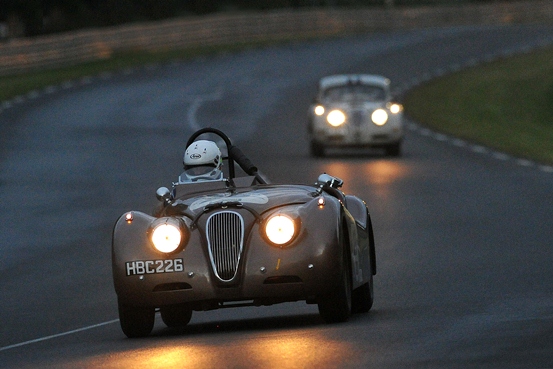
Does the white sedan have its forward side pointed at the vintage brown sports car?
yes

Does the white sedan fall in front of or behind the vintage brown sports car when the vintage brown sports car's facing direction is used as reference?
behind

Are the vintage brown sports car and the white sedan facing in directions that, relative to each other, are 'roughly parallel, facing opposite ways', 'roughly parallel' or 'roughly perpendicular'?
roughly parallel

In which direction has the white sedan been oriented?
toward the camera

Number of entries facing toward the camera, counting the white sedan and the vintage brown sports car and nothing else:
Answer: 2

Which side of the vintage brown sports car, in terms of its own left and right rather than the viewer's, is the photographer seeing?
front
